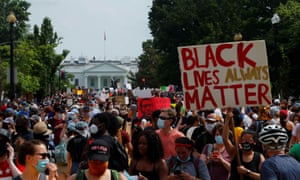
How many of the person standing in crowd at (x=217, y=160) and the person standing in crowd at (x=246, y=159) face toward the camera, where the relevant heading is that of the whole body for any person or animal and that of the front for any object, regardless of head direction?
2

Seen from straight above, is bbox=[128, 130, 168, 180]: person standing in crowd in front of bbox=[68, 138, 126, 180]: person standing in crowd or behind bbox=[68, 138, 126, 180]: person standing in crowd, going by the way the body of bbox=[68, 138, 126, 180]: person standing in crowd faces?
behind

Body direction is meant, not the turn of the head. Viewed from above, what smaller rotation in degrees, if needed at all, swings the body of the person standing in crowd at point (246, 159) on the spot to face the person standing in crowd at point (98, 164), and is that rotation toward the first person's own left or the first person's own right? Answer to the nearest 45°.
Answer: approximately 45° to the first person's own right

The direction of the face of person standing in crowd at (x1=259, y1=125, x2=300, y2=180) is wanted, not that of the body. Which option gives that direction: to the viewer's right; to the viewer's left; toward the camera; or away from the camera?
away from the camera

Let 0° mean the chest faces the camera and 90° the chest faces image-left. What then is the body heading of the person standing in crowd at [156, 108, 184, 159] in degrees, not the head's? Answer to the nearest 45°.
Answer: approximately 45°

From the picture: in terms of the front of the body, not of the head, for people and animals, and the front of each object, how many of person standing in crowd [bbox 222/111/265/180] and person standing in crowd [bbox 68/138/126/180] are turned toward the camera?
2

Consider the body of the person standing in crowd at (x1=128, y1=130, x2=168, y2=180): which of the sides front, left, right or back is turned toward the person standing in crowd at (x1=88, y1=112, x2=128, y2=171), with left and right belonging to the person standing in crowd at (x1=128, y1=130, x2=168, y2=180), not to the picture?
right

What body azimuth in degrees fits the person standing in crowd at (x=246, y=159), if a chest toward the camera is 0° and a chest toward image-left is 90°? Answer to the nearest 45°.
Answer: approximately 0°
